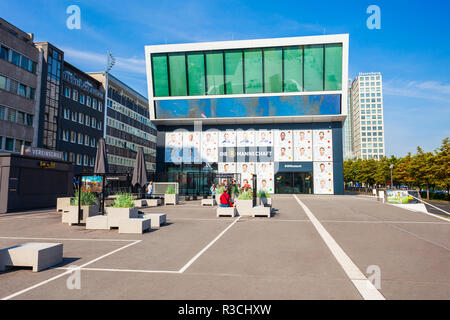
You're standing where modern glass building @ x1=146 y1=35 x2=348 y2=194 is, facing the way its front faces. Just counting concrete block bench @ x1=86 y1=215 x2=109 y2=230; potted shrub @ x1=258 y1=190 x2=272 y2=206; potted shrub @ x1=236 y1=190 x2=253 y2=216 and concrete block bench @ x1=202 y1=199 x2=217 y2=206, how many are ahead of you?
4

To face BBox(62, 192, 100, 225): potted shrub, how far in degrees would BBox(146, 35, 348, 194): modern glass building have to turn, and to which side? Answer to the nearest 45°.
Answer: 0° — it already faces it

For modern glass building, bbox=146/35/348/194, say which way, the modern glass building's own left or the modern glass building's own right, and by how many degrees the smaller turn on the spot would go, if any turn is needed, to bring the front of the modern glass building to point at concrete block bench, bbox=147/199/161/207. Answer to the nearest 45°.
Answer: approximately 45° to the modern glass building's own right

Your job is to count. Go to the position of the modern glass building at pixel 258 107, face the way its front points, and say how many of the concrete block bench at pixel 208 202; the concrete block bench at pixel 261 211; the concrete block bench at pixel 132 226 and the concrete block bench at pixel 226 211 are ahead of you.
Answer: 4

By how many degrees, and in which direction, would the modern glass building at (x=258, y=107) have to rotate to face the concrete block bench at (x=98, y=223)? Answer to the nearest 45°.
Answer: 0° — it already faces it

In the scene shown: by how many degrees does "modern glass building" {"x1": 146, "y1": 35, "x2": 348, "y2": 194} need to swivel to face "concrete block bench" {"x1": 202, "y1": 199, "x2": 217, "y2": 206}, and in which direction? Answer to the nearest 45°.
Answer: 0° — it already faces it

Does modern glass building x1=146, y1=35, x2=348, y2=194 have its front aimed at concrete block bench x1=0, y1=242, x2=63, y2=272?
yes

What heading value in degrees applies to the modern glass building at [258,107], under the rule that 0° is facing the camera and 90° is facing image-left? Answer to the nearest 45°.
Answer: approximately 0°

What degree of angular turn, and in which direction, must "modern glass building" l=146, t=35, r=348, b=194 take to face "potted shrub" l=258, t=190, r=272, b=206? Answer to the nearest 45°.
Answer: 0° — it already faces it

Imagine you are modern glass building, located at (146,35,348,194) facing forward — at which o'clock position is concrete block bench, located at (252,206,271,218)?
The concrete block bench is roughly at 12 o'clock from the modern glass building.

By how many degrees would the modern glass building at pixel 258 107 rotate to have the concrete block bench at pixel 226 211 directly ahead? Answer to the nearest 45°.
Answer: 0° — it already faces it

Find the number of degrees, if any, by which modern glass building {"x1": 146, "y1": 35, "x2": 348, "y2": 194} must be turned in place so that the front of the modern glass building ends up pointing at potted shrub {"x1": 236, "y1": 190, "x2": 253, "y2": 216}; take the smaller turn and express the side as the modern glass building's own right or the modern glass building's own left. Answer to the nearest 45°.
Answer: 0° — it already faces it
